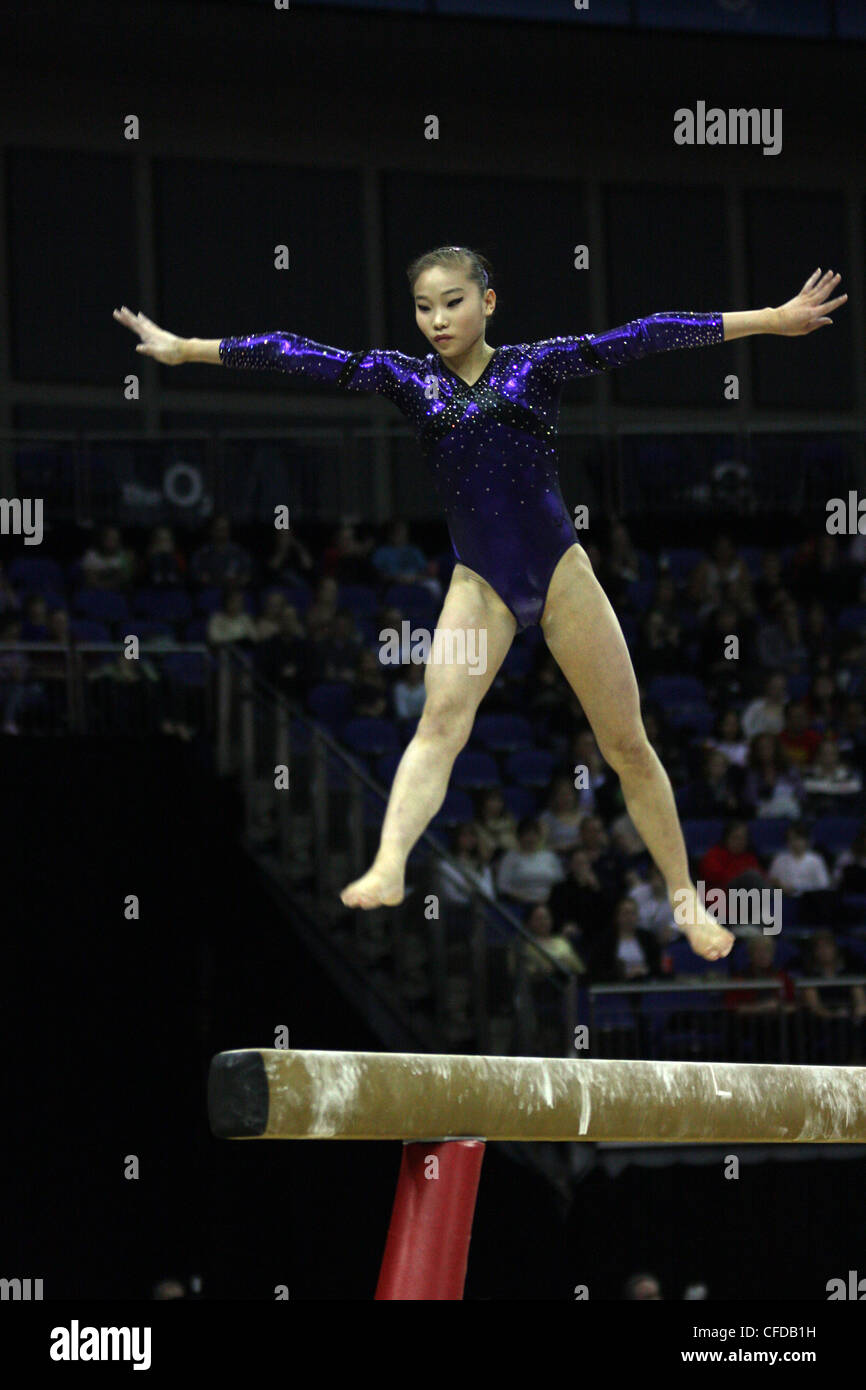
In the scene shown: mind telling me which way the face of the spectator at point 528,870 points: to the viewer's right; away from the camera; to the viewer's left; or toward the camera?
toward the camera

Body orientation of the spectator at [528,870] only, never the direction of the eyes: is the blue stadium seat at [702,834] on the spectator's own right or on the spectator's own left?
on the spectator's own left

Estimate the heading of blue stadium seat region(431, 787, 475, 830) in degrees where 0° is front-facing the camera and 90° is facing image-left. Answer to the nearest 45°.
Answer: approximately 45°

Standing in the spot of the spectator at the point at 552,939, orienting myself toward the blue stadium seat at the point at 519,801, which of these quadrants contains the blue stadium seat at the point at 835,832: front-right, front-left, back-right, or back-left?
front-right

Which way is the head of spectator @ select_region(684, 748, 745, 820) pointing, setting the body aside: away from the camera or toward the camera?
toward the camera

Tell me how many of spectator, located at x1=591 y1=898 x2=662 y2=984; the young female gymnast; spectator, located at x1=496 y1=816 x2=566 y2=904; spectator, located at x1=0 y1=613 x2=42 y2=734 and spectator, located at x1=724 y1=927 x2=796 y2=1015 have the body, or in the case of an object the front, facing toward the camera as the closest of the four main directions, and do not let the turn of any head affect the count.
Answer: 5

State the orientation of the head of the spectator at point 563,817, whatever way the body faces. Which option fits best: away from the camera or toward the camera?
toward the camera

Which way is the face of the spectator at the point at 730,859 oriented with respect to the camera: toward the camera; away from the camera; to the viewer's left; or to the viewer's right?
toward the camera

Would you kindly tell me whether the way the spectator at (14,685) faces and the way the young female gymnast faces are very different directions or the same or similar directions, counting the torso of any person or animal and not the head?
same or similar directions

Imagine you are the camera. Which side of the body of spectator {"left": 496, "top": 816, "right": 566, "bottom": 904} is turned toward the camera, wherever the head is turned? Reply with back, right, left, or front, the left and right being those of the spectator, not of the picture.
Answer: front

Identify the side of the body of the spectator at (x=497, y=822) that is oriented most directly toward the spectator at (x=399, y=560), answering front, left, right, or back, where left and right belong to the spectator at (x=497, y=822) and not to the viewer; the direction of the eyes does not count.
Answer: back

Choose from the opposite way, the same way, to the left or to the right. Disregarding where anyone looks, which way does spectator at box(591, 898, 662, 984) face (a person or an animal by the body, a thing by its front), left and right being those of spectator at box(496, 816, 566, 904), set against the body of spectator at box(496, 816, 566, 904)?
the same way

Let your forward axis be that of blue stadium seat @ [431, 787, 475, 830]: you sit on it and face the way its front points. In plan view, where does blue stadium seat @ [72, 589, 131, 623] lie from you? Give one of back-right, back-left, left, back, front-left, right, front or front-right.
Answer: right

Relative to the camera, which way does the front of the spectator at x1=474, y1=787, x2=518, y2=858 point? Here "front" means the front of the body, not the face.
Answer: toward the camera

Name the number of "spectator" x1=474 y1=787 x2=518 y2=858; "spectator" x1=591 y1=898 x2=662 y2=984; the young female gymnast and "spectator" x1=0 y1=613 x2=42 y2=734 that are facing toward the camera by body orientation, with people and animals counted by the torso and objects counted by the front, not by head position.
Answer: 4

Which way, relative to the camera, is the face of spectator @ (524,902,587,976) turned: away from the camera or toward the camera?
toward the camera

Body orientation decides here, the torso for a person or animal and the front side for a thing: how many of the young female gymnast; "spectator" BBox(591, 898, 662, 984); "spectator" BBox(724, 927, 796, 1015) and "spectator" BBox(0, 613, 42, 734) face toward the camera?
4

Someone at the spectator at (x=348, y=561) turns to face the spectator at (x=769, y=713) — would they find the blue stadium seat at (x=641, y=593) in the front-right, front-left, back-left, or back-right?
front-left

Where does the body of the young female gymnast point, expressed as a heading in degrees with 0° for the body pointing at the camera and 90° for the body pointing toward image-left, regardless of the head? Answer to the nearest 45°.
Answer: approximately 0°

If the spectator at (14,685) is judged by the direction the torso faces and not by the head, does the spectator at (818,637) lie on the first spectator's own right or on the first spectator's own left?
on the first spectator's own left
